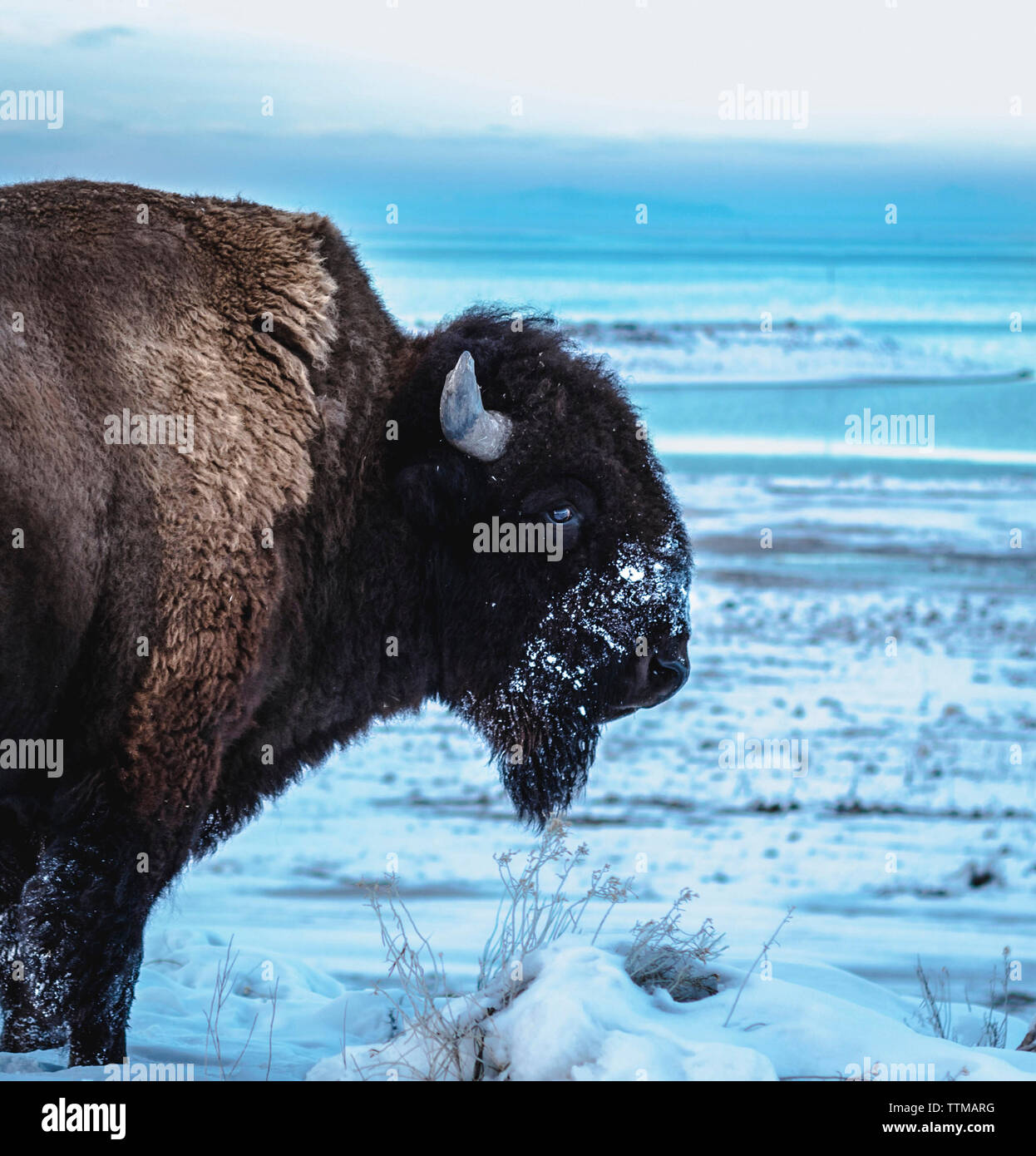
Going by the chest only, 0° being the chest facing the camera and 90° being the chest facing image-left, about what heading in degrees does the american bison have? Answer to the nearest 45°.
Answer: approximately 270°
